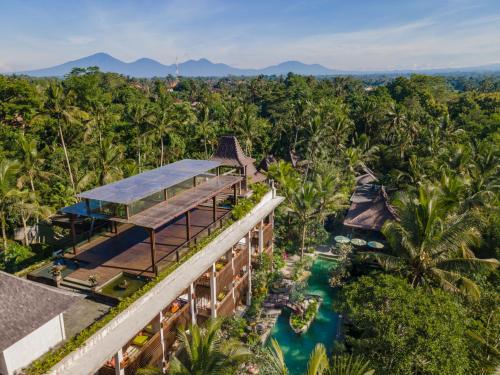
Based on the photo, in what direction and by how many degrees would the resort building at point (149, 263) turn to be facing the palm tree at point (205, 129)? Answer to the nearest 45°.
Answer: approximately 135° to its left

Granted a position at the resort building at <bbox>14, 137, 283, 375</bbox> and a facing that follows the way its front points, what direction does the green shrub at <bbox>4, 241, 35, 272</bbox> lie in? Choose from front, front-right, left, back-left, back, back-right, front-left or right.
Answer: back

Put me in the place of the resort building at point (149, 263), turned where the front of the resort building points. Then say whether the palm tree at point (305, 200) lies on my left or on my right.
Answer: on my left

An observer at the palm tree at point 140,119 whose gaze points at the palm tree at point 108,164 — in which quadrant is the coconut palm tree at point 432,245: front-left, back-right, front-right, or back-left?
front-left

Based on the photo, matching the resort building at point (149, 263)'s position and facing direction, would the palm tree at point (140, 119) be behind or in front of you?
behind

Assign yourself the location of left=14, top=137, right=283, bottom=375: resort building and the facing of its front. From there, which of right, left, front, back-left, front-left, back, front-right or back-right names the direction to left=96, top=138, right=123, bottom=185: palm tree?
back-left

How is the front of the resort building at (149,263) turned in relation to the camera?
facing the viewer and to the right of the viewer

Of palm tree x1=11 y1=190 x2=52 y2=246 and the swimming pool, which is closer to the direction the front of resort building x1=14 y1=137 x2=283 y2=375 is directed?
the swimming pool

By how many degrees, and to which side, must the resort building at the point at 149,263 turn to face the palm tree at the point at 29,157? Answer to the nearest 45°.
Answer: approximately 180°

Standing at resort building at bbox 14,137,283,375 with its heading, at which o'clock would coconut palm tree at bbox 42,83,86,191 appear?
The coconut palm tree is roughly at 7 o'clock from the resort building.
